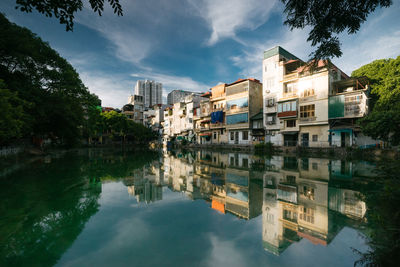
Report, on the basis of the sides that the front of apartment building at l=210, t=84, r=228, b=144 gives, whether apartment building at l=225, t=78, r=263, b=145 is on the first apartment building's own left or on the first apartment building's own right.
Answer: on the first apartment building's own left

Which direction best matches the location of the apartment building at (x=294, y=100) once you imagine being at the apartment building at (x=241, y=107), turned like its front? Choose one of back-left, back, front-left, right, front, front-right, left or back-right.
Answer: left

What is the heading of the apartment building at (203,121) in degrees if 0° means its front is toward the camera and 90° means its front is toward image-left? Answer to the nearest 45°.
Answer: approximately 45°

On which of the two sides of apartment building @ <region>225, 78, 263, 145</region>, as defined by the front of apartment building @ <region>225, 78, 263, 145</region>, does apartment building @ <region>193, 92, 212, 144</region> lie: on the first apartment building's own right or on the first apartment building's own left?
on the first apartment building's own right

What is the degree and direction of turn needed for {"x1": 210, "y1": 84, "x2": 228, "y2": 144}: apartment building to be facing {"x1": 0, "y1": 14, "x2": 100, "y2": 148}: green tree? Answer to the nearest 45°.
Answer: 0° — it already faces it

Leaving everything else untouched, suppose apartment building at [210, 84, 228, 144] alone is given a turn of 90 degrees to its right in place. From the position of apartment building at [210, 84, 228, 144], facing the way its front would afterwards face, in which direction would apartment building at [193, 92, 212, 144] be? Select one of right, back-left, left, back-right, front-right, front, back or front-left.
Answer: front

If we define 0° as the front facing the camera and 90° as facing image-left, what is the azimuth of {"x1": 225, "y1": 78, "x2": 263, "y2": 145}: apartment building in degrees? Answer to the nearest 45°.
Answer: approximately 45°

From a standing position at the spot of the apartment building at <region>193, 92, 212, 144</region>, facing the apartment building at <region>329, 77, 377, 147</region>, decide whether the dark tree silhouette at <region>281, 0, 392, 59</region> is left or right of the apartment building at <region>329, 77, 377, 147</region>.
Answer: right

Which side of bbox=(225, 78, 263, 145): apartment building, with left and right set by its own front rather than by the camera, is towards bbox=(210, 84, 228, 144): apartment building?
right

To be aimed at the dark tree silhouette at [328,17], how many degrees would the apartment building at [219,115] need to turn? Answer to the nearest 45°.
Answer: approximately 45° to its left

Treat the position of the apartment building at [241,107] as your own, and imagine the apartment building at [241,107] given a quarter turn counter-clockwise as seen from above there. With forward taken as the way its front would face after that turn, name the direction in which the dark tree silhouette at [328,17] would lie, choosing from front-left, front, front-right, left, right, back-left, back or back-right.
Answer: front-right

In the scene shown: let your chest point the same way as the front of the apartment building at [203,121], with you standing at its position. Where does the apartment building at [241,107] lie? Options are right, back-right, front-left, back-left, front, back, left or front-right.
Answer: left
